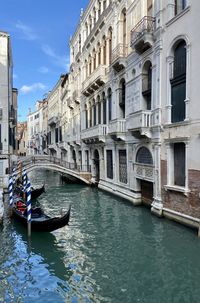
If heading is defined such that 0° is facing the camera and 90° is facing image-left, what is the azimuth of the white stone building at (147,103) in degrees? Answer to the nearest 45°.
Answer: approximately 45°

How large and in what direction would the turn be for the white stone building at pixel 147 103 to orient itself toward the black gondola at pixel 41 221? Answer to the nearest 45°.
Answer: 0° — it already faces it
